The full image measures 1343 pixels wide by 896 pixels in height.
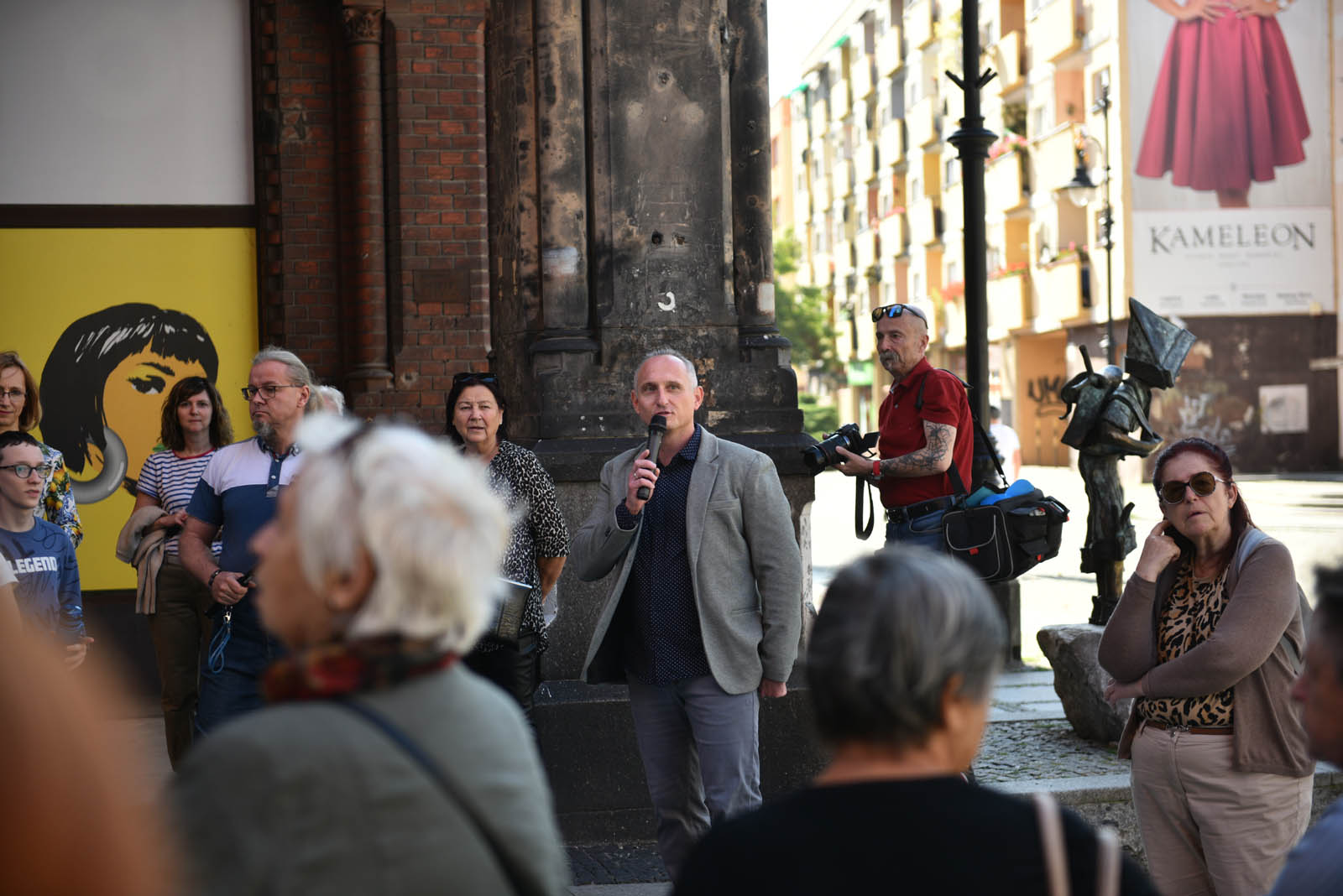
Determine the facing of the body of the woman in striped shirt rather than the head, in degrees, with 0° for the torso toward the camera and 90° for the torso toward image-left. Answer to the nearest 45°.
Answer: approximately 0°

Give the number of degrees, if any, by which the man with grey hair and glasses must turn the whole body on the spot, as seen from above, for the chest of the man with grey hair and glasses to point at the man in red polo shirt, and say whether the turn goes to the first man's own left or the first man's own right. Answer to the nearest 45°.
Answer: approximately 90° to the first man's own left

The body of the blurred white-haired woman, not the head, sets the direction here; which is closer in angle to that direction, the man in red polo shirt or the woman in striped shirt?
the woman in striped shirt

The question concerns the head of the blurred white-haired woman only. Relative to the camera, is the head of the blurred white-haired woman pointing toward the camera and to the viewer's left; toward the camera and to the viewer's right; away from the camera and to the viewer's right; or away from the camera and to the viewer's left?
away from the camera and to the viewer's left

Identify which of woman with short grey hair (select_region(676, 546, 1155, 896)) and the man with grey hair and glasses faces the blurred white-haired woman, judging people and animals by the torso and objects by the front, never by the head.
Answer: the man with grey hair and glasses

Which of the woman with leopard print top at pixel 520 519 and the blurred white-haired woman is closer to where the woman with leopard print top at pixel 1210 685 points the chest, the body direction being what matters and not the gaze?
the blurred white-haired woman

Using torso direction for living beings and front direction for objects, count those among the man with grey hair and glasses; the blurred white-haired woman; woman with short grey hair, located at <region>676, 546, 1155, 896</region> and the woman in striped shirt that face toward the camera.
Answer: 2

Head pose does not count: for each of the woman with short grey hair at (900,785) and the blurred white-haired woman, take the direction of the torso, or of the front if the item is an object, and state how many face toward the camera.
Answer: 0
